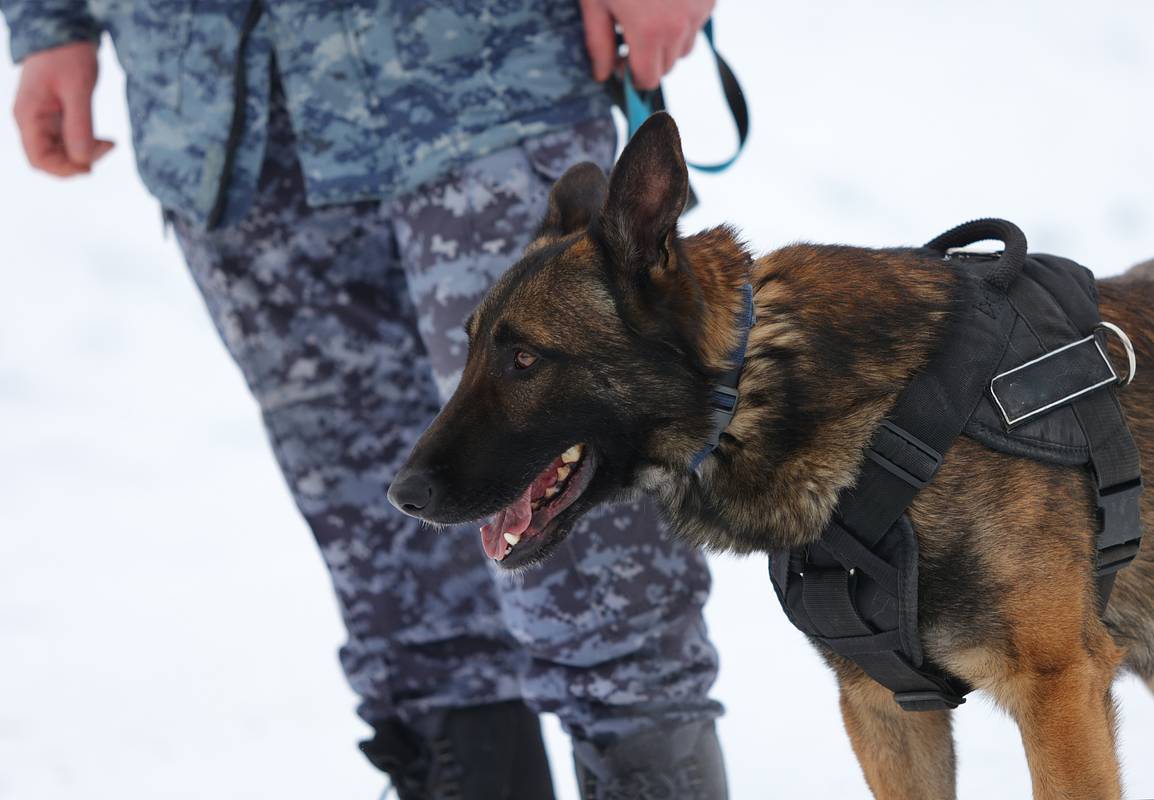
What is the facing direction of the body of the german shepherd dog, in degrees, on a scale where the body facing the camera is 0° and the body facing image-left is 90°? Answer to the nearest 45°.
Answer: approximately 90°

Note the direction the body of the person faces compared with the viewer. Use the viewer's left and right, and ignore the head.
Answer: facing the viewer and to the left of the viewer
